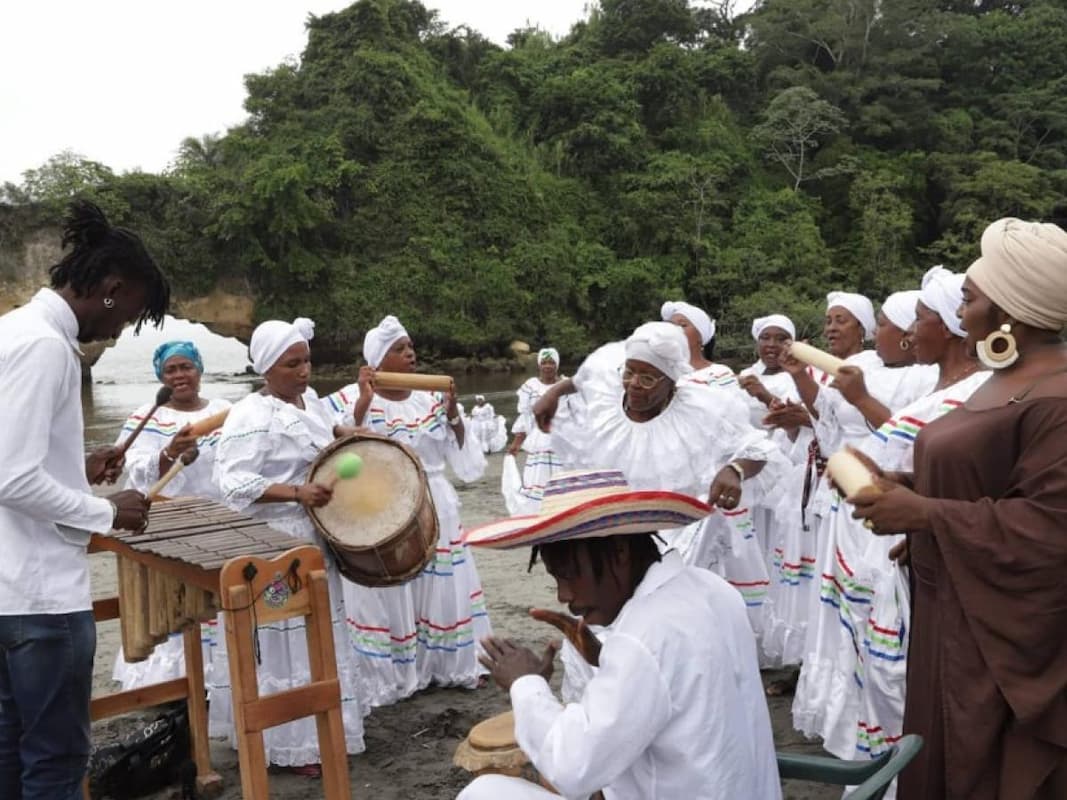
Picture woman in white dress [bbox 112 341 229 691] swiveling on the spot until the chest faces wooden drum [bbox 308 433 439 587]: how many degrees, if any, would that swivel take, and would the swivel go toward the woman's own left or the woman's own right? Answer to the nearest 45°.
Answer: approximately 45° to the woman's own left

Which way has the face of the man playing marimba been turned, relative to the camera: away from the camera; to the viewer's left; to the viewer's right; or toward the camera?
to the viewer's right

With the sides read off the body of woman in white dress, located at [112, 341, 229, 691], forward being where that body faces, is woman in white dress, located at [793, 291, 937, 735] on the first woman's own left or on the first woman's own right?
on the first woman's own left

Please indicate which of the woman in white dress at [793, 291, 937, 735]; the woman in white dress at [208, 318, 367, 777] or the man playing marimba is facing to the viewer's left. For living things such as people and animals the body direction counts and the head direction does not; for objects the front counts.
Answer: the woman in white dress at [793, 291, 937, 735]

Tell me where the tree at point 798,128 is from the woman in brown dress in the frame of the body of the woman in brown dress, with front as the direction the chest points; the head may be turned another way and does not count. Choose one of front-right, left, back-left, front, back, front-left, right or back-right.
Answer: right

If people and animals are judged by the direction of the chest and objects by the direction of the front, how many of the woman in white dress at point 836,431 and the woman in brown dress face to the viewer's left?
2

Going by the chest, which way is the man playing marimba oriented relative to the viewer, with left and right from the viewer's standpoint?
facing to the right of the viewer

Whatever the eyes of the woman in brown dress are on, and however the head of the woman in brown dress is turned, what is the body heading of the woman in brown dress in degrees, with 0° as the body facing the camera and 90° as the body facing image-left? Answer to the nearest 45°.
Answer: approximately 90°

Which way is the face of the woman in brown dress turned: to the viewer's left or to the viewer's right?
to the viewer's left
